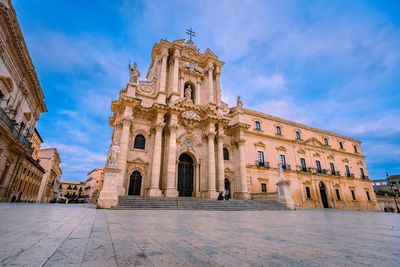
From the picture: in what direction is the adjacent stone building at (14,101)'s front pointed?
to the viewer's right
